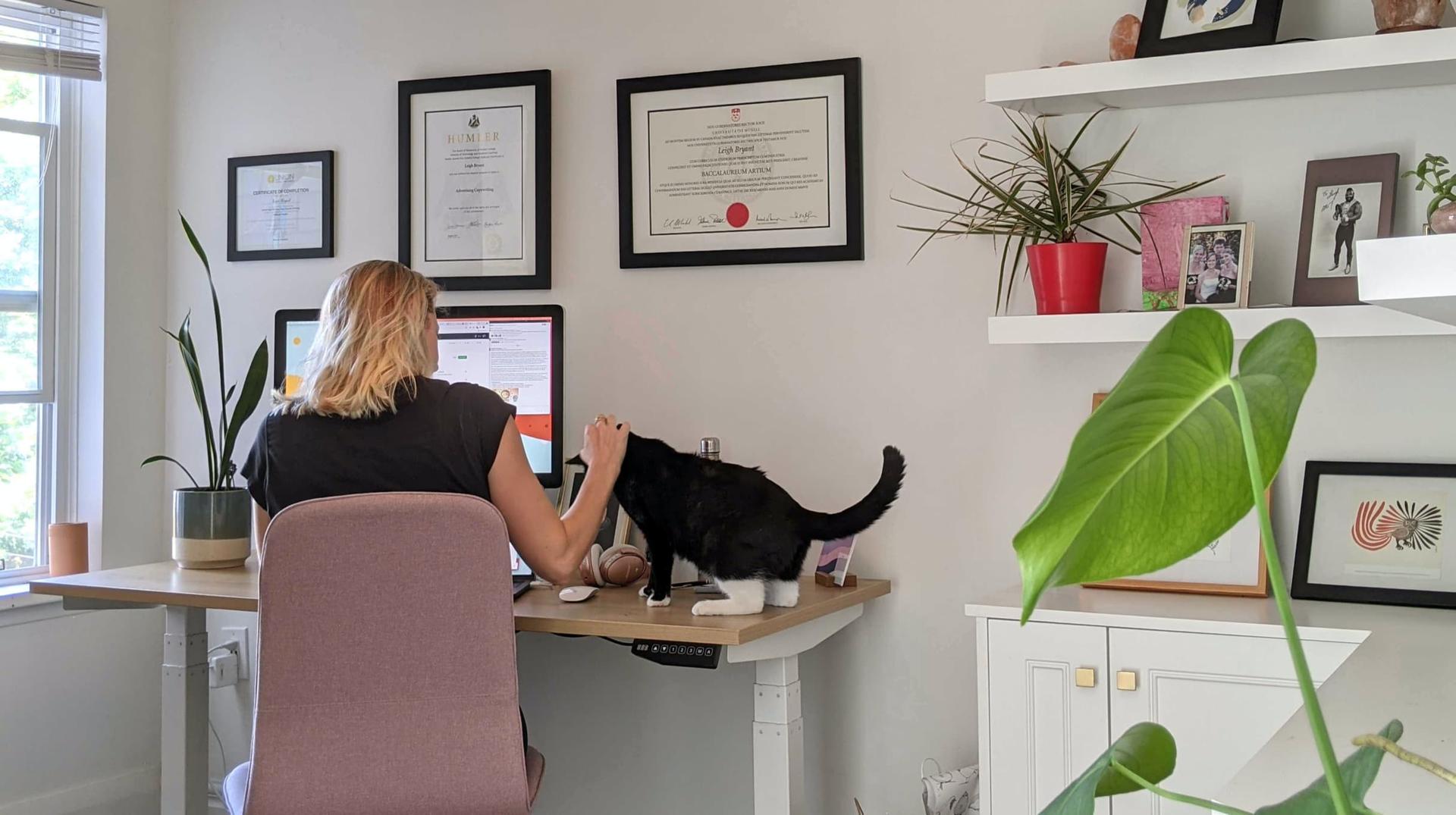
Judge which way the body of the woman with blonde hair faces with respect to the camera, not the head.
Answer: away from the camera

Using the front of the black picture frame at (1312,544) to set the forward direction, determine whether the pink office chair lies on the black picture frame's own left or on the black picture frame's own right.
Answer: on the black picture frame's own right

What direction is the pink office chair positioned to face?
away from the camera

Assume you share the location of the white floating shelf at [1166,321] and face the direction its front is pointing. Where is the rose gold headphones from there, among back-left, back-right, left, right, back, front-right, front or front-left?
right

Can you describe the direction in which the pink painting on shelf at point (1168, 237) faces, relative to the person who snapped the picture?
facing the viewer

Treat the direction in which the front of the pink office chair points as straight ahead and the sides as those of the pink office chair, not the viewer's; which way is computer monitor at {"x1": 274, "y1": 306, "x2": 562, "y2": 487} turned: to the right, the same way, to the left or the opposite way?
the opposite way

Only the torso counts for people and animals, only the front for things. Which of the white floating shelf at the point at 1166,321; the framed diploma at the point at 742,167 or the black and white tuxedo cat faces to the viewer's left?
the black and white tuxedo cat

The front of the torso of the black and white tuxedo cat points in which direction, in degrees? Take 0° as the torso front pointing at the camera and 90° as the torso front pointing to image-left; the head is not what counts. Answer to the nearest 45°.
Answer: approximately 90°

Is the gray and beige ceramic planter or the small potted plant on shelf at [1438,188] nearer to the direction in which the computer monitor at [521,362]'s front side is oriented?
the small potted plant on shelf

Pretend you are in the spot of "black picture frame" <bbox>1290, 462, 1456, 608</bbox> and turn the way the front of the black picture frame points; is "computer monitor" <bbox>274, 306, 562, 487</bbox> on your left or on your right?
on your right

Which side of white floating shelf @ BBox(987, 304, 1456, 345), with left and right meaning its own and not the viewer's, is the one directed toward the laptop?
right

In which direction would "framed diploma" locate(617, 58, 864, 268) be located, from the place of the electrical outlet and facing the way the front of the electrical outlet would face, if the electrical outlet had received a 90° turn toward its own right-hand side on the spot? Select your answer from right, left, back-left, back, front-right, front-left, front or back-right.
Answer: back-left

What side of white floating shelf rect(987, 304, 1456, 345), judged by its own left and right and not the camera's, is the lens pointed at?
front

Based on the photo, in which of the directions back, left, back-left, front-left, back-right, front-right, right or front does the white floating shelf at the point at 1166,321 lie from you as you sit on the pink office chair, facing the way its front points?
right

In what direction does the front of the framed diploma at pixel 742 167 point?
toward the camera

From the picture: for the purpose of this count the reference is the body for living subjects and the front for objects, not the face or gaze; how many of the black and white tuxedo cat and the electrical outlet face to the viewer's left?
1

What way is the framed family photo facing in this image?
toward the camera
